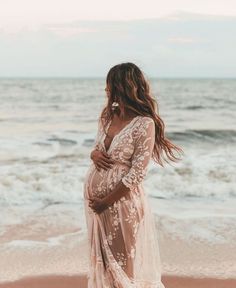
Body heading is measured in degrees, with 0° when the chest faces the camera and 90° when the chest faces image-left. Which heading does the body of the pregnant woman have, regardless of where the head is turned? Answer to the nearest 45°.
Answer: approximately 45°
